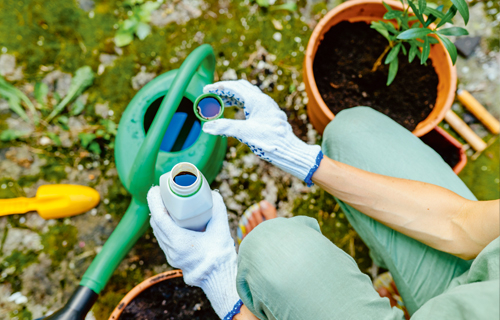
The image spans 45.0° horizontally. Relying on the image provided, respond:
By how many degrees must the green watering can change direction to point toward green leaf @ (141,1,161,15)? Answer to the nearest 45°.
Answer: approximately 135° to its right

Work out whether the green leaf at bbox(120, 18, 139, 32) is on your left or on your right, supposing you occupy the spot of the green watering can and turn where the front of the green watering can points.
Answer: on your right

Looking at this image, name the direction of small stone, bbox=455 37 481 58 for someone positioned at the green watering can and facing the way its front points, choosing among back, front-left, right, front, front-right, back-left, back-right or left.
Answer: back

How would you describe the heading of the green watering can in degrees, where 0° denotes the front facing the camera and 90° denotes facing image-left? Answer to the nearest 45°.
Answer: approximately 45°
